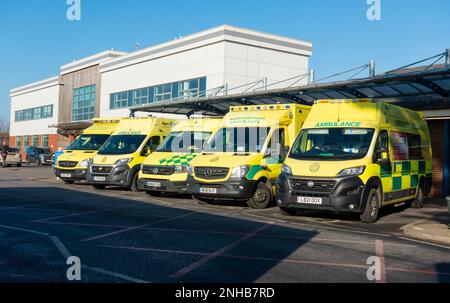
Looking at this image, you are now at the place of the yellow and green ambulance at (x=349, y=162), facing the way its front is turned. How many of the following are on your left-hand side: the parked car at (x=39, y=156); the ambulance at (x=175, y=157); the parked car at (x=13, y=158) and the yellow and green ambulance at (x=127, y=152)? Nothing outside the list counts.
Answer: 0

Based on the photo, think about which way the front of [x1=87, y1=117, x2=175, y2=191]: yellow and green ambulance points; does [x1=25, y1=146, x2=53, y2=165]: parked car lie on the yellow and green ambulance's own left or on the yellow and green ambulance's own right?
on the yellow and green ambulance's own right

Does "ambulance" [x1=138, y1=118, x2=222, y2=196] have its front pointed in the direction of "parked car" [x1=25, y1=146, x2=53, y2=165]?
no

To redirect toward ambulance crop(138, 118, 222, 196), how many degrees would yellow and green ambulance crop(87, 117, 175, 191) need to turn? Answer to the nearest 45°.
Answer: approximately 90° to its left

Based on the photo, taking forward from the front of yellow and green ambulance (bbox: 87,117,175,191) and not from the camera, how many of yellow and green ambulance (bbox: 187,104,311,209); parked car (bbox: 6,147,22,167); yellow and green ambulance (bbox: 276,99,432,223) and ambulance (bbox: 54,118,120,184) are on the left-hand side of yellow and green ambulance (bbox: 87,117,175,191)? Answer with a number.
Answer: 2

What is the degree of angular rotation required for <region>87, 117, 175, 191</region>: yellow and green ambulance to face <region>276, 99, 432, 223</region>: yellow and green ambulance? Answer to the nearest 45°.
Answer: approximately 90° to its left

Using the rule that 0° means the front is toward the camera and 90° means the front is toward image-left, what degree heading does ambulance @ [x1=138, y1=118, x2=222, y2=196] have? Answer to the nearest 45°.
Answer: approximately 45°

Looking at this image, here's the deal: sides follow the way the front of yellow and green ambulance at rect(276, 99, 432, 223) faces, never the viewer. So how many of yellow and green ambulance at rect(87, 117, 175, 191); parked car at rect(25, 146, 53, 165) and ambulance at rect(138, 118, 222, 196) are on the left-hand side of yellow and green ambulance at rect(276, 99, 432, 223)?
0

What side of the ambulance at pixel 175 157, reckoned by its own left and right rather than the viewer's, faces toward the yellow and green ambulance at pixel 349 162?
left

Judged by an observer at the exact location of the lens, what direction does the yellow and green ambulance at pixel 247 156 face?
facing the viewer and to the left of the viewer

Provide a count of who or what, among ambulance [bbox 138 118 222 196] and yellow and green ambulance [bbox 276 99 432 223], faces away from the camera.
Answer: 0

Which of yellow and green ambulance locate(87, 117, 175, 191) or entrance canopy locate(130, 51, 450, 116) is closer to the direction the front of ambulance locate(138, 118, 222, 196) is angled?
the yellow and green ambulance

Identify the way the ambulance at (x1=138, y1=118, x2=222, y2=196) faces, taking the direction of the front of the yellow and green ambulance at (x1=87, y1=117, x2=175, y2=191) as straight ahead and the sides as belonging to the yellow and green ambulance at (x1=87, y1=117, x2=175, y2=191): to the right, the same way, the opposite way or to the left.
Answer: the same way

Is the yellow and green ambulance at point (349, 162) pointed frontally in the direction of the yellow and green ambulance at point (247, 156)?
no

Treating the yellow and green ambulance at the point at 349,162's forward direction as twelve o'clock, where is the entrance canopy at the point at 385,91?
The entrance canopy is roughly at 5 o'clock from the yellow and green ambulance.

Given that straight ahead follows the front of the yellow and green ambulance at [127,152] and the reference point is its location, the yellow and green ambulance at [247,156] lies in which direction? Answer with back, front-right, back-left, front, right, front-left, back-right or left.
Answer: left

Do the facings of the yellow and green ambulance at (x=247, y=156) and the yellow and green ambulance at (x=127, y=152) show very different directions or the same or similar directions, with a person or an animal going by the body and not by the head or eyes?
same or similar directions

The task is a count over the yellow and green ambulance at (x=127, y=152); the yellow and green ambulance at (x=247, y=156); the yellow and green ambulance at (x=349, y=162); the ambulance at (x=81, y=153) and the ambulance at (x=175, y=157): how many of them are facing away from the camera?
0

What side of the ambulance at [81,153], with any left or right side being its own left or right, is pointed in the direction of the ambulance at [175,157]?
left

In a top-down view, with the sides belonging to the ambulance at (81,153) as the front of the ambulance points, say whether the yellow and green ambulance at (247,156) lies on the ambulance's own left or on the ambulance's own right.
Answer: on the ambulance's own left

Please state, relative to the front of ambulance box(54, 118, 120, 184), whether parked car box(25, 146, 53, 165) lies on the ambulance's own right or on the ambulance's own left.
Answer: on the ambulance's own right

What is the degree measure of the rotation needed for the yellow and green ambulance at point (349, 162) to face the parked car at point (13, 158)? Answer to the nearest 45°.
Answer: approximately 90° to its right
